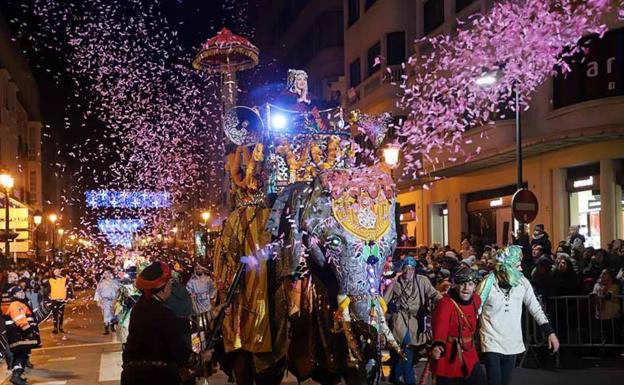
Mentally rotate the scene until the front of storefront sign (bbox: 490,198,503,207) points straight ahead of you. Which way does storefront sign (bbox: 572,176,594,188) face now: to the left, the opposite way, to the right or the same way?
the same way

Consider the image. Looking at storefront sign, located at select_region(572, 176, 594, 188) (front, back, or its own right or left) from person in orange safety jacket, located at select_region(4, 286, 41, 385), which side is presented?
front

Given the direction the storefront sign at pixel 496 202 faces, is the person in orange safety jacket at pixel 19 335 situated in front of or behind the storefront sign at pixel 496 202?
in front

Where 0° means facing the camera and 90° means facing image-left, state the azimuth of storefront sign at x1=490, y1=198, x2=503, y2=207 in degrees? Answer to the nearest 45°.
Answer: approximately 45°

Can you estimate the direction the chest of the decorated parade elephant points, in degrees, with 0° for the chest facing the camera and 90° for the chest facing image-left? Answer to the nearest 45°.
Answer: approximately 315°

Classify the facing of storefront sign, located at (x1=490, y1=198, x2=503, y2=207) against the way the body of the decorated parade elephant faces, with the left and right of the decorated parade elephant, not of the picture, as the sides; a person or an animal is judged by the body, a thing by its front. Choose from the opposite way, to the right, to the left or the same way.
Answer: to the right

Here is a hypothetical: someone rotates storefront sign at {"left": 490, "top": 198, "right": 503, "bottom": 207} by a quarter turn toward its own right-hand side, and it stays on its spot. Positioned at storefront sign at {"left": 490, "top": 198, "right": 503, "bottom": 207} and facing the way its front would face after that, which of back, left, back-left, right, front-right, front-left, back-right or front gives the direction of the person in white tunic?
back-left

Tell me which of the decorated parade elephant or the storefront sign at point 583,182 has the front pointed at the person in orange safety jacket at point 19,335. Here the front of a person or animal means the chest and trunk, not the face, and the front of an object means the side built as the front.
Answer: the storefront sign

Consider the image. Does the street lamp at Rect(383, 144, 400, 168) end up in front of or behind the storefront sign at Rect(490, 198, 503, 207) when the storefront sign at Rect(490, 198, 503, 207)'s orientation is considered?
in front

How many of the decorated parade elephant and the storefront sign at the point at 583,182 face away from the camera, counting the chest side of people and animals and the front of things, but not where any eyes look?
0

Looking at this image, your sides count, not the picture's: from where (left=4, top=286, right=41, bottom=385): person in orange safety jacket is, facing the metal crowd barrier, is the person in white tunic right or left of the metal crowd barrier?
right

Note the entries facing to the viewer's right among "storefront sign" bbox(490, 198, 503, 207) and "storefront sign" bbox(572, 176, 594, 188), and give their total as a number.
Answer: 0

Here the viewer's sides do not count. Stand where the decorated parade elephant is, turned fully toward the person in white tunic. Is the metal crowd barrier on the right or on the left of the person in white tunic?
left

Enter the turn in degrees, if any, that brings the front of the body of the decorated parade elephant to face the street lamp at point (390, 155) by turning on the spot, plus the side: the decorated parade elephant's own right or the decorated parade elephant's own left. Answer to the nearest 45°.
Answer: approximately 90° to the decorated parade elephant's own left

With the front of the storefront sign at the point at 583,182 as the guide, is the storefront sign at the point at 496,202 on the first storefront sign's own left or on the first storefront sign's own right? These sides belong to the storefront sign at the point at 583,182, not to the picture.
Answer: on the first storefront sign's own right

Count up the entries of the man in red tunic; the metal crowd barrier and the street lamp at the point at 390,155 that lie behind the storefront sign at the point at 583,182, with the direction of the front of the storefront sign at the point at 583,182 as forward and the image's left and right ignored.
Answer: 0

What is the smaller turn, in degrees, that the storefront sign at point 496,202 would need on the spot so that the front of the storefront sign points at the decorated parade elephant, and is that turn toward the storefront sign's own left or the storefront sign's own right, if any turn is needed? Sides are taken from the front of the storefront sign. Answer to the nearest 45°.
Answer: approximately 45° to the storefront sign's own left

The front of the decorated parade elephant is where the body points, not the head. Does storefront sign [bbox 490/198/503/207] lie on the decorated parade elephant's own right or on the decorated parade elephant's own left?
on the decorated parade elephant's own left

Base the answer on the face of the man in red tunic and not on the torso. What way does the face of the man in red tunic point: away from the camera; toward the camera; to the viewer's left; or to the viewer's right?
toward the camera

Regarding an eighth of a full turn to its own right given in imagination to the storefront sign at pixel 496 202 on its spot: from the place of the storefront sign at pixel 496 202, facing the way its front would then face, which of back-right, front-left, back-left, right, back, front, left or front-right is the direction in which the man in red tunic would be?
left

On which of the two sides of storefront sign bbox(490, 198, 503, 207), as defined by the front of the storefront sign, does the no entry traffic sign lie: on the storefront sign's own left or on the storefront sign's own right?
on the storefront sign's own left
